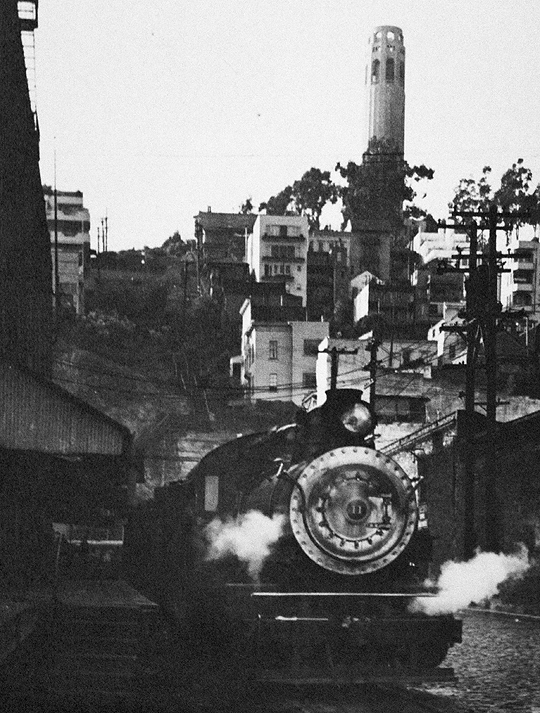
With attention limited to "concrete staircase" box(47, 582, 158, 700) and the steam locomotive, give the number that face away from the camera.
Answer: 0

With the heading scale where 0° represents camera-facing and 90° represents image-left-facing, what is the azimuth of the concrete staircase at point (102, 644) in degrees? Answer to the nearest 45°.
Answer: approximately 0°

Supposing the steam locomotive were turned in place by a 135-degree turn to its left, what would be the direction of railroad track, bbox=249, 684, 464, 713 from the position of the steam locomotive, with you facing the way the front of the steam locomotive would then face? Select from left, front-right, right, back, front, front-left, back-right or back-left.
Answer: back

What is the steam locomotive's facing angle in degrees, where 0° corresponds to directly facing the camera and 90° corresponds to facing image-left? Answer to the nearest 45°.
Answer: approximately 315°

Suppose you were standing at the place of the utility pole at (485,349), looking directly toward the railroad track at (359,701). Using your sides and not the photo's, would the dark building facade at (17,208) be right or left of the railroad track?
right
